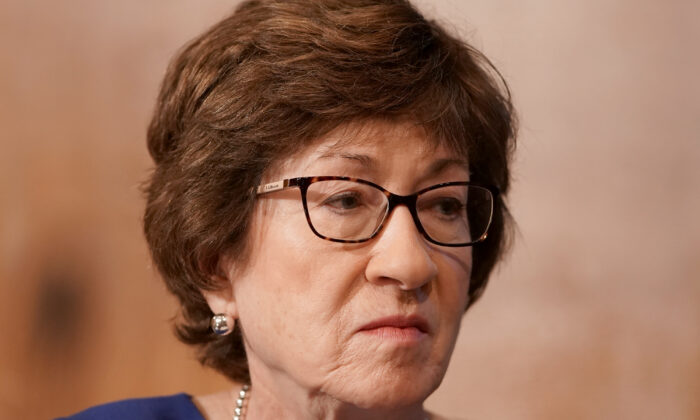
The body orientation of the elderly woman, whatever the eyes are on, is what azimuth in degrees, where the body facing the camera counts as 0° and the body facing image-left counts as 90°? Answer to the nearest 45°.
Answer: approximately 315°

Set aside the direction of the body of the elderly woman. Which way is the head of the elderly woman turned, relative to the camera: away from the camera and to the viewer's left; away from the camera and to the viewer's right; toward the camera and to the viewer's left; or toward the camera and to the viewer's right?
toward the camera and to the viewer's right
